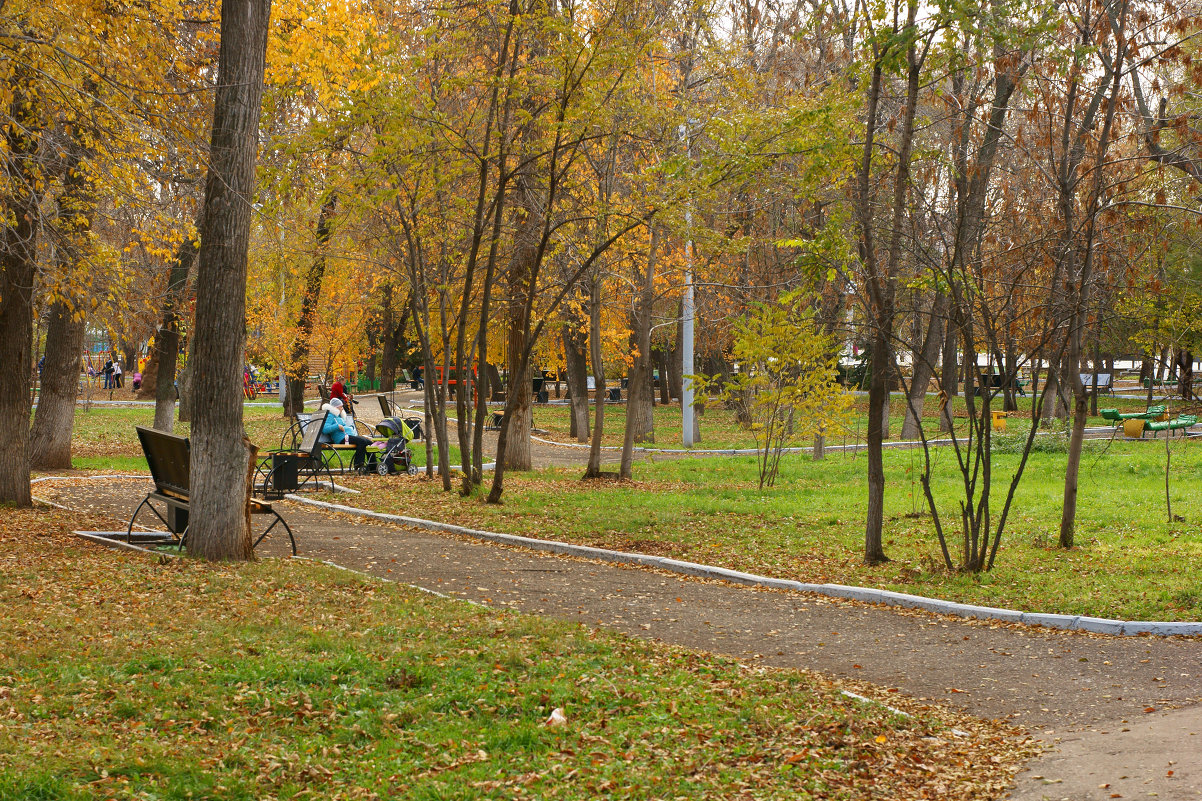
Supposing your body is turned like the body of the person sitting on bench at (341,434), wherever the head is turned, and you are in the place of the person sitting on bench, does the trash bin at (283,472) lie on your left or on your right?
on your right

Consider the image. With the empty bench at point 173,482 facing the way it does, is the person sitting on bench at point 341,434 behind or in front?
in front

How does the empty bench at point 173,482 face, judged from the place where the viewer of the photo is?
facing away from the viewer and to the right of the viewer

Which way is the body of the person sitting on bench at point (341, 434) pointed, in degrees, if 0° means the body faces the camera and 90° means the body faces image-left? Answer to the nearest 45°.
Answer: approximately 270°
